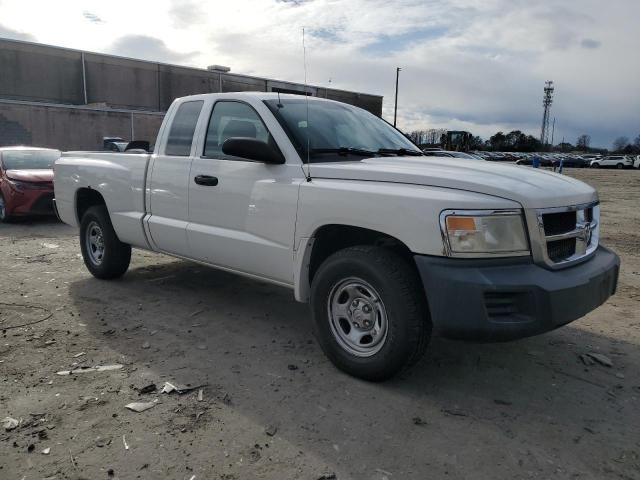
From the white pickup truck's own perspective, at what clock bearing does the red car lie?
The red car is roughly at 6 o'clock from the white pickup truck.

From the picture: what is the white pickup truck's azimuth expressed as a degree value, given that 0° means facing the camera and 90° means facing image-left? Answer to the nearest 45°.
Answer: approximately 315°

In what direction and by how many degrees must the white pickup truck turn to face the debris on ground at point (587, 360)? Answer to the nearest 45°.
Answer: approximately 45° to its left

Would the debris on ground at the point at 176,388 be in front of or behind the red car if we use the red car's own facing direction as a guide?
in front

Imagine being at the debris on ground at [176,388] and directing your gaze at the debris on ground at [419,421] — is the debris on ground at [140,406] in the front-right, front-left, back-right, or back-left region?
back-right

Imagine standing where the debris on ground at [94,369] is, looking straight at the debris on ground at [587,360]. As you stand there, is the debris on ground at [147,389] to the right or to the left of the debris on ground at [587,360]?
right

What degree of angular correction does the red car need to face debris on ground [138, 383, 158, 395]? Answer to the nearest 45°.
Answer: approximately 45° to its right

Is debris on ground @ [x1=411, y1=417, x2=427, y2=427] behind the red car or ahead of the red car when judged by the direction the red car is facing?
ahead
